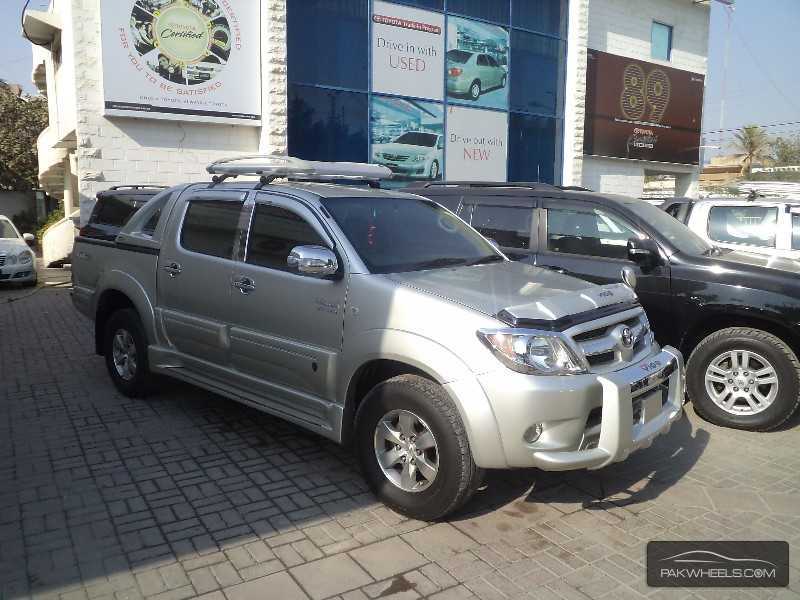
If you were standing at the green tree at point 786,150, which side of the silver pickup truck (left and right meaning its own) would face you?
left

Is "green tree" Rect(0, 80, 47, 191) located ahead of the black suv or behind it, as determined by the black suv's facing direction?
behind

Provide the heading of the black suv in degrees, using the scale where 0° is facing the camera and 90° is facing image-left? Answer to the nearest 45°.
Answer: approximately 270°

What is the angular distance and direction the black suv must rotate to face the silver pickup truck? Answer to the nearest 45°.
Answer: approximately 135° to its right

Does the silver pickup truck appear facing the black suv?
no

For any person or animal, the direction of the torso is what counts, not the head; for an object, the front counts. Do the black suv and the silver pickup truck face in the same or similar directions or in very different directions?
same or similar directions

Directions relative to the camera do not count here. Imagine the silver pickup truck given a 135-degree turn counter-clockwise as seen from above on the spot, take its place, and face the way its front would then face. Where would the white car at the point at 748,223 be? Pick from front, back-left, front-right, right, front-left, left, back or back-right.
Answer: front-right

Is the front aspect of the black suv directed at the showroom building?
no

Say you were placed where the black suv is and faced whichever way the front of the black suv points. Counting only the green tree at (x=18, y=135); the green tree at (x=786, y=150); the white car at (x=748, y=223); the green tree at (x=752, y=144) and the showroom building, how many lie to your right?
0

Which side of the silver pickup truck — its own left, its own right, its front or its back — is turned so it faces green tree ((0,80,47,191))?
back

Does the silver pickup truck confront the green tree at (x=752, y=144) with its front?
no

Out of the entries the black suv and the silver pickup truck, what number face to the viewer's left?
0

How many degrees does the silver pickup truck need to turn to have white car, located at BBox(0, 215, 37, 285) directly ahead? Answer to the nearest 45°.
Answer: approximately 180°
